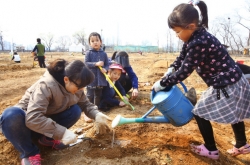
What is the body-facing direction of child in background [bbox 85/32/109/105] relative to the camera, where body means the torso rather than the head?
toward the camera

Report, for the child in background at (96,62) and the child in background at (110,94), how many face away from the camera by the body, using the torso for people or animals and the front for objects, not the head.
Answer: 0

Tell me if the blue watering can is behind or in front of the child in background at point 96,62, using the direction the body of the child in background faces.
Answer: in front

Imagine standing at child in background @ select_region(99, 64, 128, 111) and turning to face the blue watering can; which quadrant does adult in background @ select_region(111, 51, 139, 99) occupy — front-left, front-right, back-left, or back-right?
back-left

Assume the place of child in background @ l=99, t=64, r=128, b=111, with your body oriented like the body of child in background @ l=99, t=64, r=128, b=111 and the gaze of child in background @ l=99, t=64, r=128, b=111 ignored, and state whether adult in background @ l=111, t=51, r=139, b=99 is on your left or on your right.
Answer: on your left

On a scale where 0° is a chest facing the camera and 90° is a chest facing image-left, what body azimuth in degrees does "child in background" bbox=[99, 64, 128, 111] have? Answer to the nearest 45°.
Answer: approximately 315°
